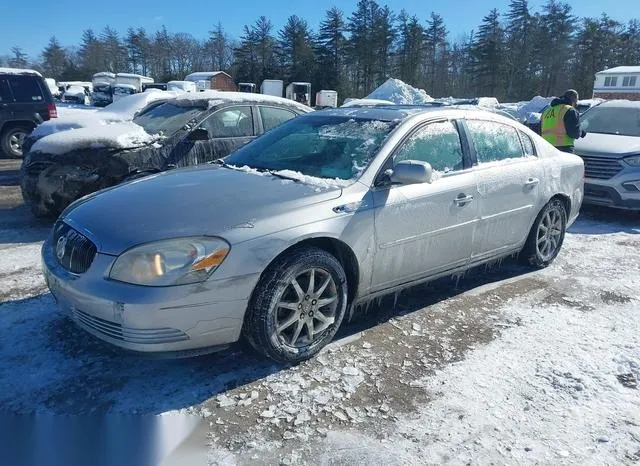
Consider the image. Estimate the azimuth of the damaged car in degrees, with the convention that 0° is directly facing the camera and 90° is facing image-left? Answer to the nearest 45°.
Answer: approximately 45°

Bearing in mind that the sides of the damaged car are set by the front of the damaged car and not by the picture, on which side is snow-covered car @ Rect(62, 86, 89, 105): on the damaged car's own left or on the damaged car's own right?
on the damaged car's own right

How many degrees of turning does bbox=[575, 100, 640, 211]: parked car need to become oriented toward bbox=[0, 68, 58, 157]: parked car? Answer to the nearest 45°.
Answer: approximately 45° to its right

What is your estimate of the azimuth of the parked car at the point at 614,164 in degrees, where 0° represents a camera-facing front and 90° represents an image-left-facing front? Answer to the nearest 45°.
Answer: approximately 45°

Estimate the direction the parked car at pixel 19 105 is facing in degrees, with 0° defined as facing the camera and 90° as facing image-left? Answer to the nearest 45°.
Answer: approximately 90°

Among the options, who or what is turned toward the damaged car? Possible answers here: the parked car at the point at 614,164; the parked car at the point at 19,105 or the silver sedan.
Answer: the parked car at the point at 614,164

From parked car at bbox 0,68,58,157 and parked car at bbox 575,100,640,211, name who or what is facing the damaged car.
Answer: parked car at bbox 575,100,640,211

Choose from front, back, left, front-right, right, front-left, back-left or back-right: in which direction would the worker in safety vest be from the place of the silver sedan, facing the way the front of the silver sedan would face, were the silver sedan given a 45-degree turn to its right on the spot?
back-right

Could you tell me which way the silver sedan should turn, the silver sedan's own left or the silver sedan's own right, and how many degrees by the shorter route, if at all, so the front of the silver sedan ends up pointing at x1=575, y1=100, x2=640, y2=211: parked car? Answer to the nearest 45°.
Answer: approximately 180°

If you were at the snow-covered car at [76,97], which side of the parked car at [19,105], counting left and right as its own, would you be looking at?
right

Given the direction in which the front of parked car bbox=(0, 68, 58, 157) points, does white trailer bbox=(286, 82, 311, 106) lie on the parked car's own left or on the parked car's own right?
on the parked car's own right
